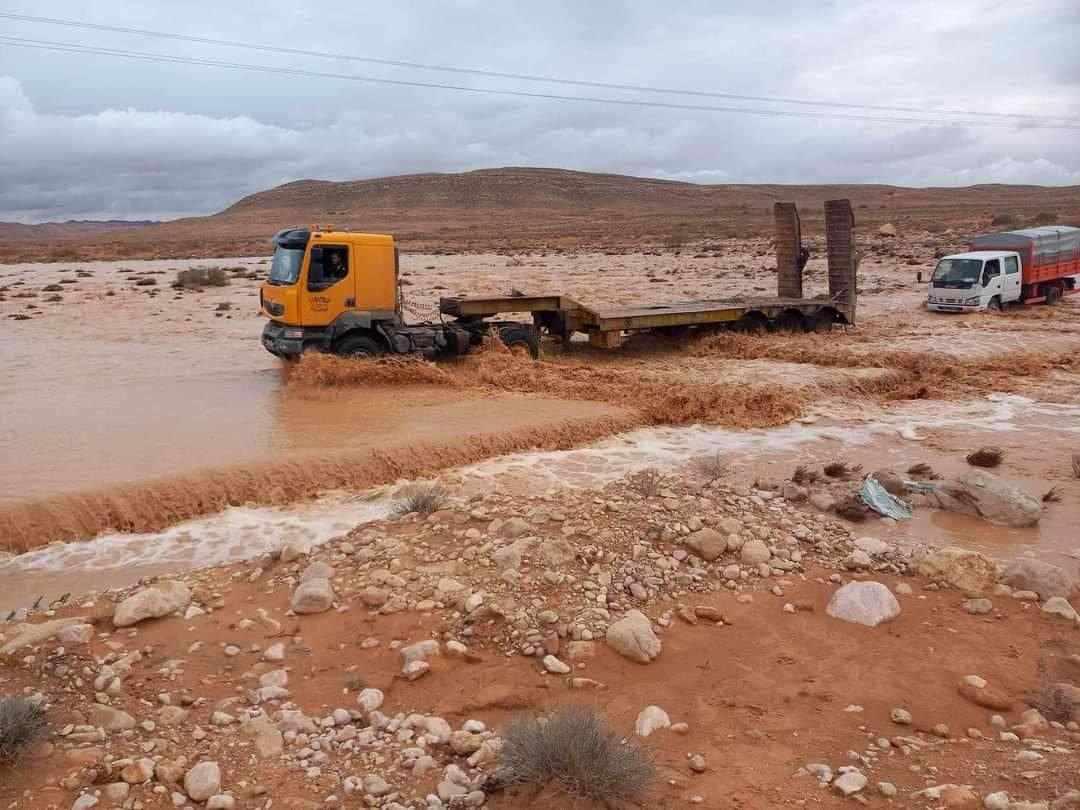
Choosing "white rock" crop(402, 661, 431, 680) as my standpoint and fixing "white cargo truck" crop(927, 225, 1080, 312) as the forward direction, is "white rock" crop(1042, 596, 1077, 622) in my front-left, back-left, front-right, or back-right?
front-right

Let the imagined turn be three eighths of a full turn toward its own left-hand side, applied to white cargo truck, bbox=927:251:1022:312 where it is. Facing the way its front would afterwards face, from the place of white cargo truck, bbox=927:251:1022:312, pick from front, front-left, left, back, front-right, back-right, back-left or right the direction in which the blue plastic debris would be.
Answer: right

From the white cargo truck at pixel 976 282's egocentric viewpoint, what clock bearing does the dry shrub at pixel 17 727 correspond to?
The dry shrub is roughly at 11 o'clock from the white cargo truck.

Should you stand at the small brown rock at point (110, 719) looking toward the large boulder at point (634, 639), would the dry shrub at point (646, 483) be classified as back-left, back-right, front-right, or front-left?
front-left

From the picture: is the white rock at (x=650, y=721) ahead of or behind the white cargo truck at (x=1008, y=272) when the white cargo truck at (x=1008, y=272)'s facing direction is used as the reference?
ahead

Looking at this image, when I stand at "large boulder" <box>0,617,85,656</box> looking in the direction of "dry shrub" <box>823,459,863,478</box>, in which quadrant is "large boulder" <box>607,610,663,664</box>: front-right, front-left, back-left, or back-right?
front-right

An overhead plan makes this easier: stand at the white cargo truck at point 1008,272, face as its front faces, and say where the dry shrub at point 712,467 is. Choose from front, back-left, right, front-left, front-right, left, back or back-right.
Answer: front-left

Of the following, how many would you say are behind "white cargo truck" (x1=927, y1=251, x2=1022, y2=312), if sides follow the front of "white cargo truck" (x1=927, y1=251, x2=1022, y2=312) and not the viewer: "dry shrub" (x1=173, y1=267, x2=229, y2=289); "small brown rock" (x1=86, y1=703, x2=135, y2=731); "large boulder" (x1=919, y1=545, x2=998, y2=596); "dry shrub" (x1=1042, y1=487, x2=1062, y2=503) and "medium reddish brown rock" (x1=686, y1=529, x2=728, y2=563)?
0

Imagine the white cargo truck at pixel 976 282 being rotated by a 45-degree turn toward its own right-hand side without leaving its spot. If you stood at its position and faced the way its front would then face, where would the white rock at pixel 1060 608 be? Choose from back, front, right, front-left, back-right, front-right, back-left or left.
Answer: left

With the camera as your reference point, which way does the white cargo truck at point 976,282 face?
facing the viewer and to the left of the viewer

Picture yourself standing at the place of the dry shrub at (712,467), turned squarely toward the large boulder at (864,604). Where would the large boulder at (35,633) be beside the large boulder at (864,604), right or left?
right

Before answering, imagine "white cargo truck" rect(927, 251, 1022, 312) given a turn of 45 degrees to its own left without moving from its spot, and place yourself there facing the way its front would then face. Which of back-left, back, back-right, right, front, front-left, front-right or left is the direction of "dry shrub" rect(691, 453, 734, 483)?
front

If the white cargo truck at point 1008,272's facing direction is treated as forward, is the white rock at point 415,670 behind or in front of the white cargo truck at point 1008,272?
in front

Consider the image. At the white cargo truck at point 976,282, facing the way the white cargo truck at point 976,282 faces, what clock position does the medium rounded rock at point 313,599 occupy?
The medium rounded rock is roughly at 11 o'clock from the white cargo truck.

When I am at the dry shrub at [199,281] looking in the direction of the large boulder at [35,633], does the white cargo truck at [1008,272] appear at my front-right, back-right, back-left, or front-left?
front-left

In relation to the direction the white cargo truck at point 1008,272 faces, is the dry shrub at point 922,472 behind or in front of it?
in front

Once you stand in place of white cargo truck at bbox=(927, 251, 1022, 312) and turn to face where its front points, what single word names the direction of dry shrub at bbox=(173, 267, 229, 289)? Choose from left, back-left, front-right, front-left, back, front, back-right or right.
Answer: front-right

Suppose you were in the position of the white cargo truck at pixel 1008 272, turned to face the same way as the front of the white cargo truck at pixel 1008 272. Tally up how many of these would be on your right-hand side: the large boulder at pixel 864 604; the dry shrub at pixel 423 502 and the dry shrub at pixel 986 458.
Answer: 0

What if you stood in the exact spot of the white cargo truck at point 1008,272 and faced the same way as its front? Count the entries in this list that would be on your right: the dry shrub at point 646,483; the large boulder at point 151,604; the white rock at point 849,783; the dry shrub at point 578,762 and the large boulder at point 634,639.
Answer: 0

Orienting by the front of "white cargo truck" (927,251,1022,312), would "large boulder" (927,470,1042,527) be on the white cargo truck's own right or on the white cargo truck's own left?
on the white cargo truck's own left

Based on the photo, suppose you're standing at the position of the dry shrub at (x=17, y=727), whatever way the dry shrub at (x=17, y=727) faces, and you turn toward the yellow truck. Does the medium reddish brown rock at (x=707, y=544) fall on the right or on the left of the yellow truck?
right

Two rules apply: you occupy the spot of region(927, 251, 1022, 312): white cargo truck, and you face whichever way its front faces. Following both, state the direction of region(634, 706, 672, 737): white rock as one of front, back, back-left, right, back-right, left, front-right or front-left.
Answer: front-left

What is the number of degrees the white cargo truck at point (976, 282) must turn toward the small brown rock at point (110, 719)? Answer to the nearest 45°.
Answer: approximately 45° to its left

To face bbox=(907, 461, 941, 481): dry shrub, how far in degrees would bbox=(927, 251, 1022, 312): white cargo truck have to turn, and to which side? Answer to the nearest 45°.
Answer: approximately 45° to its left
